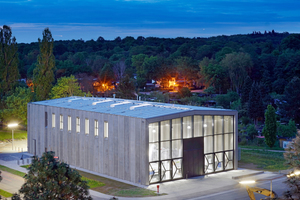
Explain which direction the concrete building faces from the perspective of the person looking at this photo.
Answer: facing the viewer and to the right of the viewer

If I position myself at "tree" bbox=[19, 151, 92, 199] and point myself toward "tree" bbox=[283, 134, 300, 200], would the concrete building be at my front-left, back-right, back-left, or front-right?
front-left

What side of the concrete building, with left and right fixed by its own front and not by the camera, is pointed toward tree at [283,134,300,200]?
front

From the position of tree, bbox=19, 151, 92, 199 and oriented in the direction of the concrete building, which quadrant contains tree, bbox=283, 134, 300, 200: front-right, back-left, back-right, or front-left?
front-right

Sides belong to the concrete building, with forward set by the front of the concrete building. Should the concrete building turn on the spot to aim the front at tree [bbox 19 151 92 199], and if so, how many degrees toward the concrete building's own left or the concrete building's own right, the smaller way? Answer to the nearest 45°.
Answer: approximately 45° to the concrete building's own right
